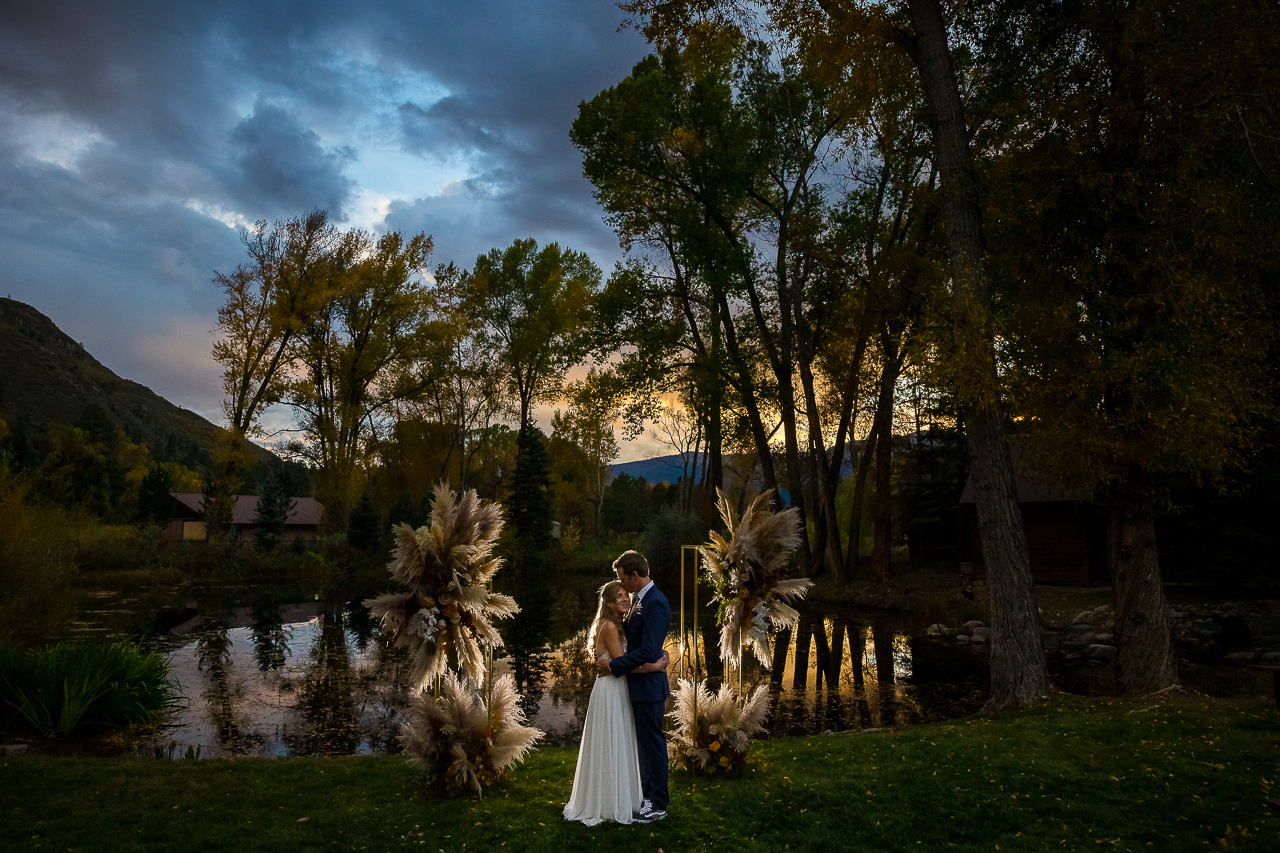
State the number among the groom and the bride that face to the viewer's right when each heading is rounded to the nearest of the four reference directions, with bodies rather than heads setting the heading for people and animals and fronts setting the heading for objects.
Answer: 1

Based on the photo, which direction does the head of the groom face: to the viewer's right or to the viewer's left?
to the viewer's left

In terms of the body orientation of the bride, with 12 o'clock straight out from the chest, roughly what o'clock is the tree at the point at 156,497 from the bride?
The tree is roughly at 8 o'clock from the bride.

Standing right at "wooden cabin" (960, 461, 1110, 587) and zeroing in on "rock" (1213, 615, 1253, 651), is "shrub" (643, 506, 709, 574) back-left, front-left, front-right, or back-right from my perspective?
back-right

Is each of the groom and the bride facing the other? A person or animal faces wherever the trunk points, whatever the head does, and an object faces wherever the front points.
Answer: yes

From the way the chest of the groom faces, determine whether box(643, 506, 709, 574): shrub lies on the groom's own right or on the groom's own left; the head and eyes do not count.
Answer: on the groom's own right

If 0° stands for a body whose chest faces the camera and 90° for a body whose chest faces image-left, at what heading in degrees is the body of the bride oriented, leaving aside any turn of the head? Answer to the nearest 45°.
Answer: approximately 270°

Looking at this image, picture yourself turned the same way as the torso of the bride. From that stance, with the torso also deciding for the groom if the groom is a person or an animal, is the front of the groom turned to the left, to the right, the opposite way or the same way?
the opposite way

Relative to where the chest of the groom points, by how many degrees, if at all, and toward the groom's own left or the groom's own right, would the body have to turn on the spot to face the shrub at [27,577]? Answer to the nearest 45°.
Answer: approximately 45° to the groom's own right

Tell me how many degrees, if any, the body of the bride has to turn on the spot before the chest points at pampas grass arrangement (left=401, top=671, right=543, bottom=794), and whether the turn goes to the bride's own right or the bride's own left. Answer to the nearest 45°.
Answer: approximately 135° to the bride's own left

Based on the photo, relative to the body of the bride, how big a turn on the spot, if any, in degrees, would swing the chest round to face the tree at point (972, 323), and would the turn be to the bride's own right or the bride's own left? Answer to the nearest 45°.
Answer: approximately 45° to the bride's own left

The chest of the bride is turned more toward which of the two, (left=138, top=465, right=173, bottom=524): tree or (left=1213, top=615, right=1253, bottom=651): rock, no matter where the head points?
the rock

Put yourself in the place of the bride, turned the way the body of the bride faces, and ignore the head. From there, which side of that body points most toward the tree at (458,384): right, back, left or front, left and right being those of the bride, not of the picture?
left

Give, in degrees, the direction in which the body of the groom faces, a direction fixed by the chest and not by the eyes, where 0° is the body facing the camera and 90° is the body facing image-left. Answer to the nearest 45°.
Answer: approximately 90°

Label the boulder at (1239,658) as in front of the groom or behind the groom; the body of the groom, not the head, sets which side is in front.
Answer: behind

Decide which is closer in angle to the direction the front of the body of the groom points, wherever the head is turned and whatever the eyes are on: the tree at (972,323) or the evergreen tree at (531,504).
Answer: the evergreen tree
